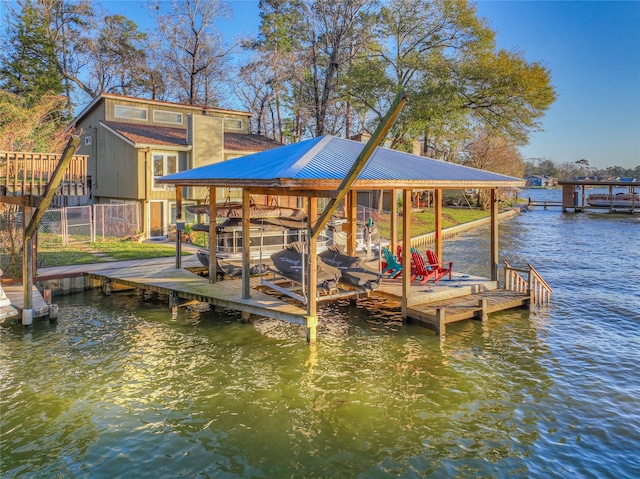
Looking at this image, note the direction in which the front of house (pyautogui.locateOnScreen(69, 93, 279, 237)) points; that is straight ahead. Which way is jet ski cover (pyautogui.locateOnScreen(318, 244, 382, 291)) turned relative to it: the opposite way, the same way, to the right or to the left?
the opposite way

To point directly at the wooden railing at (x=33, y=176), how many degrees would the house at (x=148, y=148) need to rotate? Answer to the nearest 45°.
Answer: approximately 45° to its right

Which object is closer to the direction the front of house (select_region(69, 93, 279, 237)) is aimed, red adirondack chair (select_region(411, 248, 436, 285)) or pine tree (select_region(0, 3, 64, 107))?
the red adirondack chair

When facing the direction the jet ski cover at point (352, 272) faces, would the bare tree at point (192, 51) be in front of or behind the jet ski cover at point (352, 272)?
in front

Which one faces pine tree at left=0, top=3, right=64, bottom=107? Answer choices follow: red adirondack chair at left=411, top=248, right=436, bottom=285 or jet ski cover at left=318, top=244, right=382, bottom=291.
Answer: the jet ski cover

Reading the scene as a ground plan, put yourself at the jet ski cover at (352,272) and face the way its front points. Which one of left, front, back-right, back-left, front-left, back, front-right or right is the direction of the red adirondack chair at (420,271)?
right

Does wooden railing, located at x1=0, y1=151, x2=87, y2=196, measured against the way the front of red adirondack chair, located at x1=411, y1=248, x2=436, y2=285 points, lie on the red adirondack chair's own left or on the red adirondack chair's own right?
on the red adirondack chair's own right

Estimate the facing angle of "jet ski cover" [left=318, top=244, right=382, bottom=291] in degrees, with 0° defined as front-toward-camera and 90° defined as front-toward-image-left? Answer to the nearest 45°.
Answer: approximately 135°

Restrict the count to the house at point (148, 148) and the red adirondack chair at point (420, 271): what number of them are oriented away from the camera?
0
